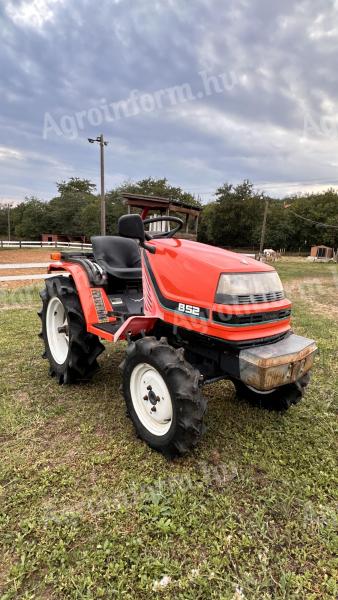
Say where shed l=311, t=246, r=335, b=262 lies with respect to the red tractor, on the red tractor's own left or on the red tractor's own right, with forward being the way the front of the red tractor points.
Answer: on the red tractor's own left

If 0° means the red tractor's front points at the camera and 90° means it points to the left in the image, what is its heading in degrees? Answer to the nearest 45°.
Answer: approximately 315°
